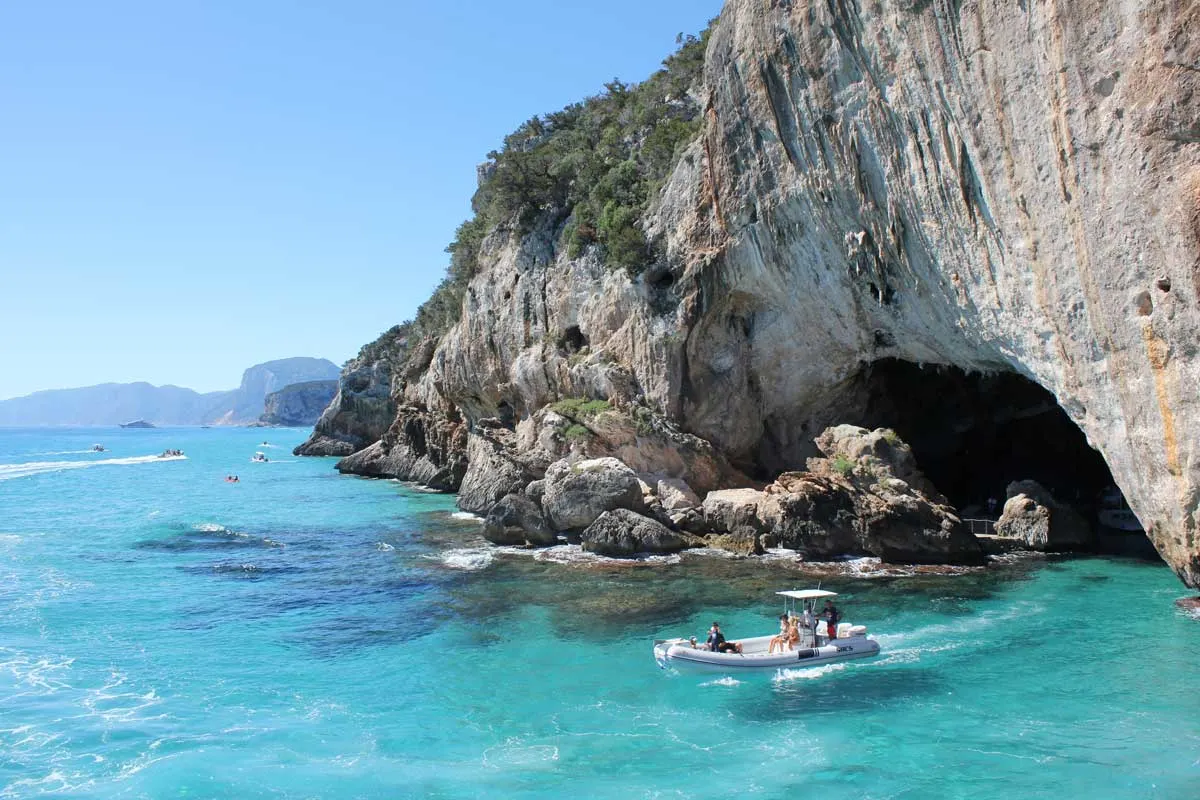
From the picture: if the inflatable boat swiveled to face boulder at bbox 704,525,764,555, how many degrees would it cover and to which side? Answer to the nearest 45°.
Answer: approximately 90° to its right

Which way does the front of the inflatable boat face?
to the viewer's left

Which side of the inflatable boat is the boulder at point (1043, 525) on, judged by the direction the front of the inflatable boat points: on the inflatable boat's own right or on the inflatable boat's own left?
on the inflatable boat's own right

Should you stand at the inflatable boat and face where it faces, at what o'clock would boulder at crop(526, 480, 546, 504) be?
The boulder is roughly at 2 o'clock from the inflatable boat.

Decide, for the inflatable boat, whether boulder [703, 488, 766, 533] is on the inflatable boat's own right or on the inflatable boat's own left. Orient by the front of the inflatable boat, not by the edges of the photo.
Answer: on the inflatable boat's own right
